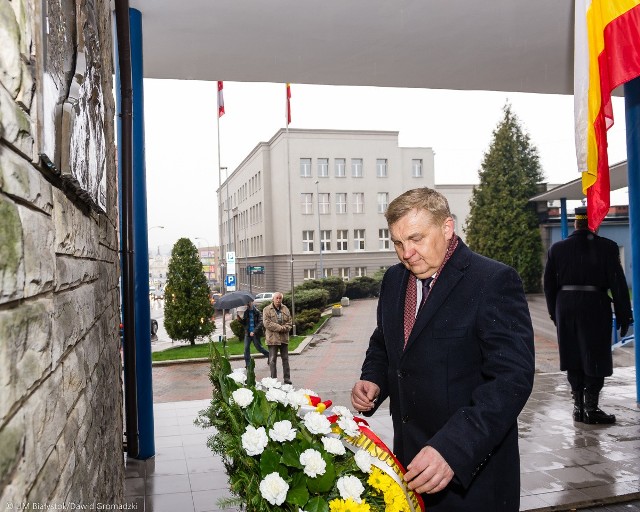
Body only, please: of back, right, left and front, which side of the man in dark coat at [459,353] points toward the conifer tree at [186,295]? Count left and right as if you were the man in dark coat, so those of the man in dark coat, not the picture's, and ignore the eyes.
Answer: right

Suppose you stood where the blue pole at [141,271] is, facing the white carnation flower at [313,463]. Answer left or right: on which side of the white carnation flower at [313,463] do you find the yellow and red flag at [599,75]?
left

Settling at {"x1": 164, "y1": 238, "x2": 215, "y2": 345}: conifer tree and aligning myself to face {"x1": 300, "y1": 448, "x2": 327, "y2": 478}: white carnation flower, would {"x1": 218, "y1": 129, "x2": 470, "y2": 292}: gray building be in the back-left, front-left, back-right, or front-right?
back-left

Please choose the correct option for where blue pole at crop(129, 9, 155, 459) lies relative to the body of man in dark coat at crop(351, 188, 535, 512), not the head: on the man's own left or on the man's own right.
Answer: on the man's own right

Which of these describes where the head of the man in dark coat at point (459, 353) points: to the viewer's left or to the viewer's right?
to the viewer's left

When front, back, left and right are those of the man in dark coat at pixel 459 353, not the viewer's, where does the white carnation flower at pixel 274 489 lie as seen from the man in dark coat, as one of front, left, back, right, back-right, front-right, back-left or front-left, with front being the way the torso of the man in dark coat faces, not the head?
front

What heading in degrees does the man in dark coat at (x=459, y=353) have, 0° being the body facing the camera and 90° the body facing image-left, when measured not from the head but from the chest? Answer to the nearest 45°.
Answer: approximately 45°

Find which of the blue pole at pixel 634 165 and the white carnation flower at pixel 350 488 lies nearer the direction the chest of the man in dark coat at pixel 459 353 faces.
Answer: the white carnation flower

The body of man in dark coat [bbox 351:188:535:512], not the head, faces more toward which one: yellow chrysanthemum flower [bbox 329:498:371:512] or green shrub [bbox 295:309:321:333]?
the yellow chrysanthemum flower

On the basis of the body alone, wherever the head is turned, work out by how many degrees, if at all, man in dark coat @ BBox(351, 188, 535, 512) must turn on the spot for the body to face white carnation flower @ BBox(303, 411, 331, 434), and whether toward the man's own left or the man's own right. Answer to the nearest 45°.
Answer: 0° — they already face it

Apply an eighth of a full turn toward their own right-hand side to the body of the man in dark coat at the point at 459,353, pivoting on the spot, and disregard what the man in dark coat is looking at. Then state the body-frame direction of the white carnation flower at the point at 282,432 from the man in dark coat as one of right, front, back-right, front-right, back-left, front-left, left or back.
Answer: front-left

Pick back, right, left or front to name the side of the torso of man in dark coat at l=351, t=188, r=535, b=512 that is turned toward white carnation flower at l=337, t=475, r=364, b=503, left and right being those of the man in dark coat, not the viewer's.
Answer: front

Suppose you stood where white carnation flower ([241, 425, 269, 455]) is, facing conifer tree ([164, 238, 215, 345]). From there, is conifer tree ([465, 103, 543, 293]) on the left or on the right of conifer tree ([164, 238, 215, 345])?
right

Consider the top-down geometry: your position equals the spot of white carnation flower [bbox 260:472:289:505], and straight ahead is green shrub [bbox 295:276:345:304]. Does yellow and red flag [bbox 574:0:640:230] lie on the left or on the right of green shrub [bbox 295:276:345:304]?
right

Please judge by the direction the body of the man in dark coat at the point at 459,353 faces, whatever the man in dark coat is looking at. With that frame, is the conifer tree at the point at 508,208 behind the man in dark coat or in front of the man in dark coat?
behind

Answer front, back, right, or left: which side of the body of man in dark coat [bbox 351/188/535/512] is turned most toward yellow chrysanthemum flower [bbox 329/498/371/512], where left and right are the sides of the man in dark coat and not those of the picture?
front

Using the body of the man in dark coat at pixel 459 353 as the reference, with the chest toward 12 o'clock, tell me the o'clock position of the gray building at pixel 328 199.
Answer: The gray building is roughly at 4 o'clock from the man in dark coat.

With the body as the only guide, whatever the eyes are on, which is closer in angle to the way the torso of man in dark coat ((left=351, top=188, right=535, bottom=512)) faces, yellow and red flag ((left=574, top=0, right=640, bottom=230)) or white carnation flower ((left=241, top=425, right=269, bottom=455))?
the white carnation flower
